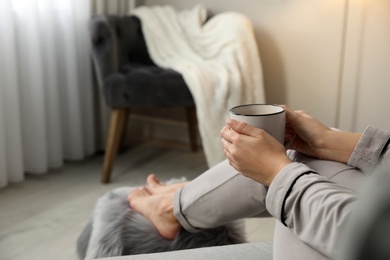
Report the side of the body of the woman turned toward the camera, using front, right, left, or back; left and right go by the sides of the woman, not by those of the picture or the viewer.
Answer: left

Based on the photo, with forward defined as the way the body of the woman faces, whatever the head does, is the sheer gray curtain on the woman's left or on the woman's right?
on the woman's right
